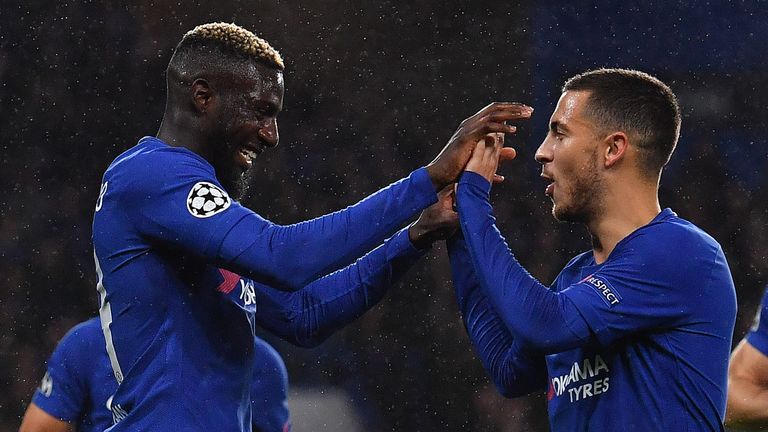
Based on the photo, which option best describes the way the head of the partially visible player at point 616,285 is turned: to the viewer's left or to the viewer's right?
to the viewer's left

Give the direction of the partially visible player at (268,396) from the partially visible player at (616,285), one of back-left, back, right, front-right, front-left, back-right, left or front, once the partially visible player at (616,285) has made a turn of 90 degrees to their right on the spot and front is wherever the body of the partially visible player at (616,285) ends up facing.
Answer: front-left

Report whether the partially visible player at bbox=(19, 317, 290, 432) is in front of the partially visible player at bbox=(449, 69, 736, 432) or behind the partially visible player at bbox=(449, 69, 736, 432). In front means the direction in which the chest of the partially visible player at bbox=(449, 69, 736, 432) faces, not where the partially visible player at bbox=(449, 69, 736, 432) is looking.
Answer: in front

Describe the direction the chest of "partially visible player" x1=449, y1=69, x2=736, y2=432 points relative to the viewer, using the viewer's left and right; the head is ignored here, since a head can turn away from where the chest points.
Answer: facing to the left of the viewer

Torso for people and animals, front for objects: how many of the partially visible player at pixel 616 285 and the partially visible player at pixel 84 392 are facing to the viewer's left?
1
